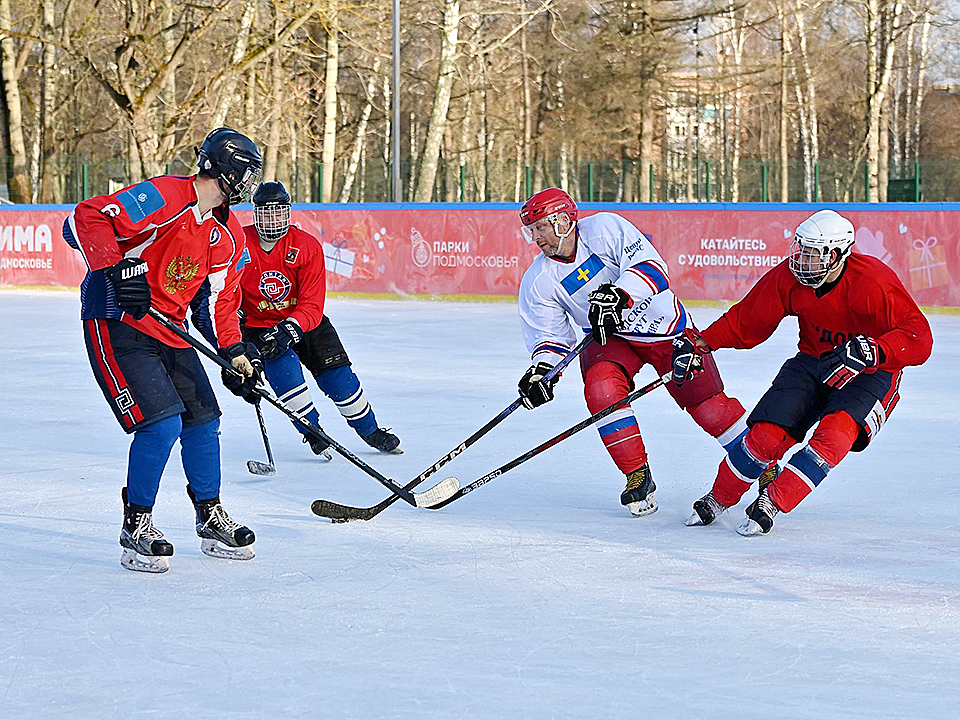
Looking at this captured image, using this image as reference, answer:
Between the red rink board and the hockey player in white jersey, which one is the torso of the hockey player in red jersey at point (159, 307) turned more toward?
the hockey player in white jersey

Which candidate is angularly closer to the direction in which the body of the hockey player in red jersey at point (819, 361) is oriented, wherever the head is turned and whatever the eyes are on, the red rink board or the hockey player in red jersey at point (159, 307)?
the hockey player in red jersey

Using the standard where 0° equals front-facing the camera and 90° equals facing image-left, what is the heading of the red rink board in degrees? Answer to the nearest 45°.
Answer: approximately 0°

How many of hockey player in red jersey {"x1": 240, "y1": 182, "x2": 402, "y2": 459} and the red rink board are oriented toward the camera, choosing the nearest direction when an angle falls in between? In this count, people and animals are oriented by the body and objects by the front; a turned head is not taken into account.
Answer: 2

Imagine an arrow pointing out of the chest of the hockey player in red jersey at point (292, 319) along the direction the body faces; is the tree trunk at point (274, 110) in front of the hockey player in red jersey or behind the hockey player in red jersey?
behind

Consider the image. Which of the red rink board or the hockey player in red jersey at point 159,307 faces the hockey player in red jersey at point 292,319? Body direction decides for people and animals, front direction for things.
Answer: the red rink board

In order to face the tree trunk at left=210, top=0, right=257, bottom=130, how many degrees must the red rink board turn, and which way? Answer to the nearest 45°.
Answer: approximately 135° to its right

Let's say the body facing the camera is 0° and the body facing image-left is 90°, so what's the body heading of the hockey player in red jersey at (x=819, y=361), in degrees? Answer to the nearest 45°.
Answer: approximately 45°

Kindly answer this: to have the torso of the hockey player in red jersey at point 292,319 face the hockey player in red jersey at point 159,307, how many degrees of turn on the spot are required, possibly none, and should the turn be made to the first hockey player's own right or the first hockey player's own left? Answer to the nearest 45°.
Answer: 0° — they already face them

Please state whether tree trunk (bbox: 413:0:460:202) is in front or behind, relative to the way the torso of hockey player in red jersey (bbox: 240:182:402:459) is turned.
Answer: behind

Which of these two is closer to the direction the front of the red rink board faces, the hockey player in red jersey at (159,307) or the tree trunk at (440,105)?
the hockey player in red jersey
